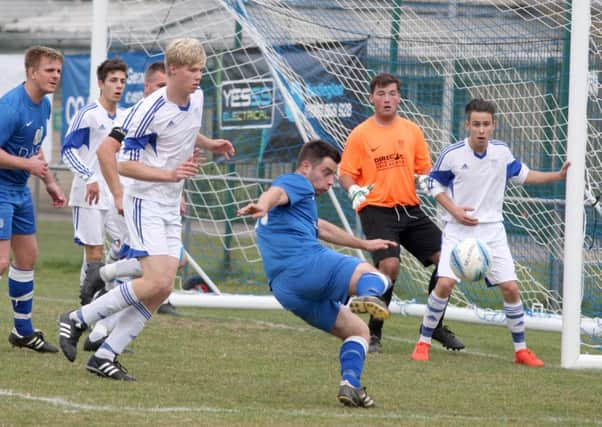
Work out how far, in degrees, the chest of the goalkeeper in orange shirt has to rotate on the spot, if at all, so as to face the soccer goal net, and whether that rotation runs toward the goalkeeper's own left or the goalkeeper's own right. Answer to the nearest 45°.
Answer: approximately 180°

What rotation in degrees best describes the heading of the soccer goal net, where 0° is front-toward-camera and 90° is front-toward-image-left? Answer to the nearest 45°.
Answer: approximately 45°

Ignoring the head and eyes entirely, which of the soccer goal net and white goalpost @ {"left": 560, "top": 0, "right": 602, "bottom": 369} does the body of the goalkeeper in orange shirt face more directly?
the white goalpost

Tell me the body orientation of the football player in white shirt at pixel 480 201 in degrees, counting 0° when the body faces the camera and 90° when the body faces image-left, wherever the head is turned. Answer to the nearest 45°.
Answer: approximately 0°

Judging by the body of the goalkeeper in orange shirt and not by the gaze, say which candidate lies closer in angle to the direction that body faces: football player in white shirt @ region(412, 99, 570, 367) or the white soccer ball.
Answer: the white soccer ball
